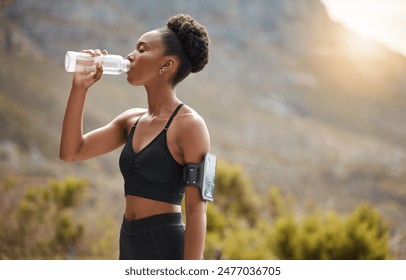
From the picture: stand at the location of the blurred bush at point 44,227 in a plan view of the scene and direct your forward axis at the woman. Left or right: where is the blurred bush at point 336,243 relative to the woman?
left

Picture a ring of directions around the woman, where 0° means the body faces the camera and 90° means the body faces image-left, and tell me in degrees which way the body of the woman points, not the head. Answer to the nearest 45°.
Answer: approximately 45°

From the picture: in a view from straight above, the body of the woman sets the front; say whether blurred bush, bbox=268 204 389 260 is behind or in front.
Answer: behind

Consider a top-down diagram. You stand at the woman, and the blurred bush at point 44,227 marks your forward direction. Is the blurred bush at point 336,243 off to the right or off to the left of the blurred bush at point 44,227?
right

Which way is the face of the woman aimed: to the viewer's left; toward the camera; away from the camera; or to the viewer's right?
to the viewer's left

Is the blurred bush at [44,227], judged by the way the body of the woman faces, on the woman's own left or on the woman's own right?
on the woman's own right
